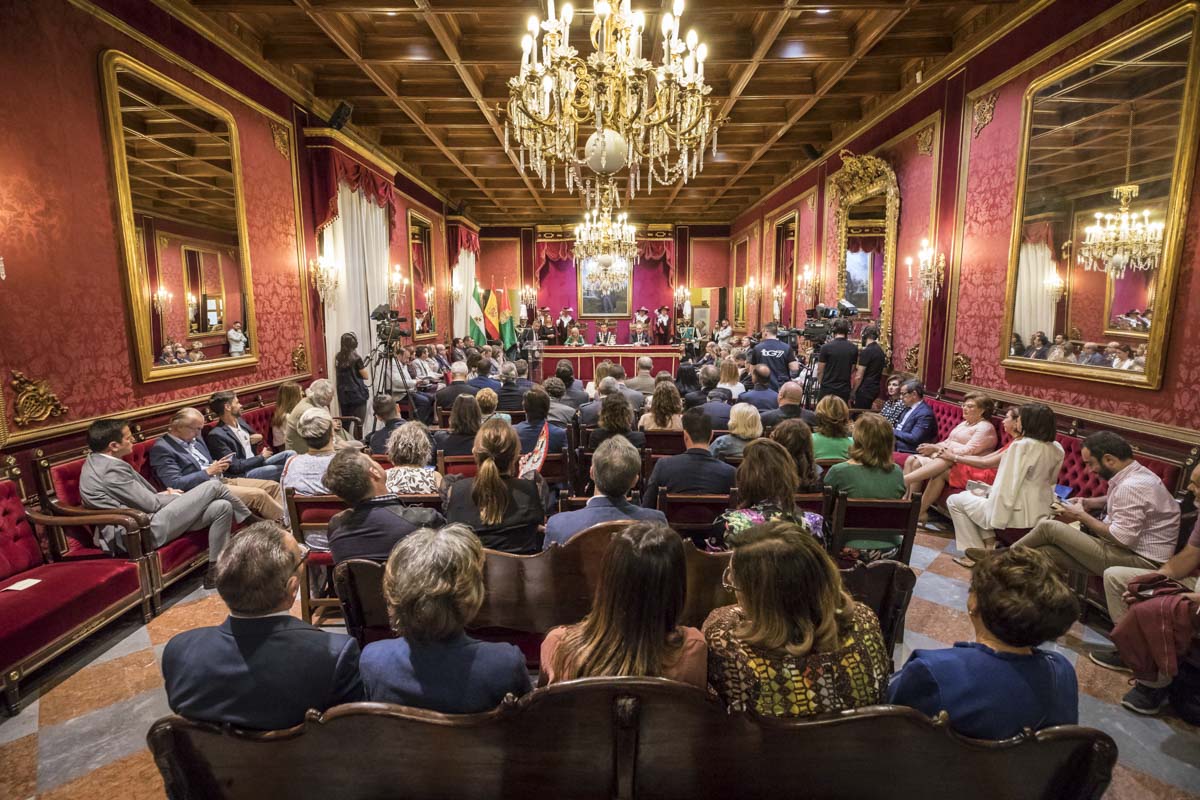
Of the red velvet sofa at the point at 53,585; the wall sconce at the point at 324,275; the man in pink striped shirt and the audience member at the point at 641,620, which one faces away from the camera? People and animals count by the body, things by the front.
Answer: the audience member

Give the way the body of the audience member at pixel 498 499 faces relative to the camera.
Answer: away from the camera

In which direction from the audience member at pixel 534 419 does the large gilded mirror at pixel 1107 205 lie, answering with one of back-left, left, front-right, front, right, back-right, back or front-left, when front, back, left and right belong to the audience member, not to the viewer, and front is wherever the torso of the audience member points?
right

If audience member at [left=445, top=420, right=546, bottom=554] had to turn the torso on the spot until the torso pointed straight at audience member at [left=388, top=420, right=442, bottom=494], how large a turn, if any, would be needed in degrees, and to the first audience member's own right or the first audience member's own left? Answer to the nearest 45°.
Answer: approximately 45° to the first audience member's own left

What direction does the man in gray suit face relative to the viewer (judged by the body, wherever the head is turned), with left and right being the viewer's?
facing to the right of the viewer

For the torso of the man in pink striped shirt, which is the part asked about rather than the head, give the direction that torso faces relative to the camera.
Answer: to the viewer's left

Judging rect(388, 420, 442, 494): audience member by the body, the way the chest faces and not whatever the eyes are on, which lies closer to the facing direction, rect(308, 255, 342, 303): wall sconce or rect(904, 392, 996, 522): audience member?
the wall sconce

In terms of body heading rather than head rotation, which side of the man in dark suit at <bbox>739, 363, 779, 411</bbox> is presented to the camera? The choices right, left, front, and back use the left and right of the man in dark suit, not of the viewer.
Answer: back

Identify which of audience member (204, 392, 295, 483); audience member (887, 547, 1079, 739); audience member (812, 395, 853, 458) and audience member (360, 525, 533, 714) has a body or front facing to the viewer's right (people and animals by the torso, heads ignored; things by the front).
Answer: audience member (204, 392, 295, 483)

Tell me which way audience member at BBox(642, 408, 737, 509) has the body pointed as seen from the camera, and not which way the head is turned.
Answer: away from the camera

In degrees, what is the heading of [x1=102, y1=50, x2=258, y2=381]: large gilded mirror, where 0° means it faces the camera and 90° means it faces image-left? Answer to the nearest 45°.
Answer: approximately 315°

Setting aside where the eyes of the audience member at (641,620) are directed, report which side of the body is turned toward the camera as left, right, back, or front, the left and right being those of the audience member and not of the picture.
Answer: back

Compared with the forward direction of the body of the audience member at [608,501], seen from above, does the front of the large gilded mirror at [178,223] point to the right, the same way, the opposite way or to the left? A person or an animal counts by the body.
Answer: to the right

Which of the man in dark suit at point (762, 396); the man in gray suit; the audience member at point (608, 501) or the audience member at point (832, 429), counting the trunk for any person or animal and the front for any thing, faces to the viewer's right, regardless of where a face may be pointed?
the man in gray suit

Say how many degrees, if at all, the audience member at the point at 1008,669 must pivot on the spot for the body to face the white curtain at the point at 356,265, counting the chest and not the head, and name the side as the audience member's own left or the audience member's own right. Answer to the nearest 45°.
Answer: approximately 45° to the audience member's own left

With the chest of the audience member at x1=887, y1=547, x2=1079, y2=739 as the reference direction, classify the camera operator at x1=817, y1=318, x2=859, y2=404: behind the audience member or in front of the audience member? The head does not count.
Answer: in front

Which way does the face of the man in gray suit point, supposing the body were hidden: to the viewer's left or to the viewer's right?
to the viewer's right
